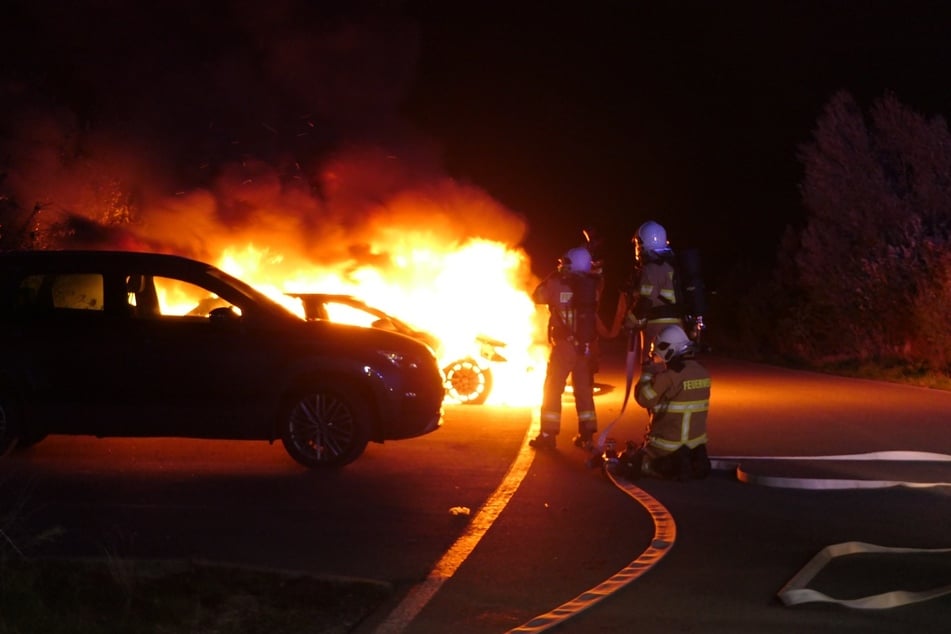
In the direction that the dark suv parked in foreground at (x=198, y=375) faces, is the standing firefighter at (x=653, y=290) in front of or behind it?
in front

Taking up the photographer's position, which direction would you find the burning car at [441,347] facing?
facing to the right of the viewer

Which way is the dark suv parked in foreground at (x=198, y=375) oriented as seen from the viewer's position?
to the viewer's right

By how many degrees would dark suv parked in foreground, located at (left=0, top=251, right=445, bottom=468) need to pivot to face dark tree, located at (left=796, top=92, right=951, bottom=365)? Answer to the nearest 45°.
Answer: approximately 45° to its left

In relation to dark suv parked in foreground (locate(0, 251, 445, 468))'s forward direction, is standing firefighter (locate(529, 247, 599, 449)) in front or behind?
in front

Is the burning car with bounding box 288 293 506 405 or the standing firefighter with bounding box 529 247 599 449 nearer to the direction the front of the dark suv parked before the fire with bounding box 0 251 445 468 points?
the standing firefighter
